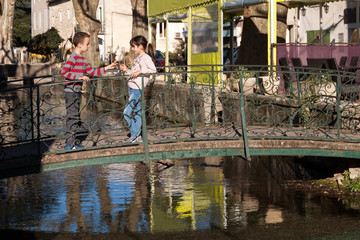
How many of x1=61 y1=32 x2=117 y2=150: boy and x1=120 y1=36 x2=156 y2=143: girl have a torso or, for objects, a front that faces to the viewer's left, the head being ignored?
1

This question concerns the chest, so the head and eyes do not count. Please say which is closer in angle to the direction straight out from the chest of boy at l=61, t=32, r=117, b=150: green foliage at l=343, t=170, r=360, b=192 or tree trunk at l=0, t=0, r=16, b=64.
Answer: the green foliage

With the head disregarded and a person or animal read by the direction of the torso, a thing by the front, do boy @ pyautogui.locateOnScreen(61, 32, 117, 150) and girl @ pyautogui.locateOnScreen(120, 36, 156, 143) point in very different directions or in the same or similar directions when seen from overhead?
very different directions

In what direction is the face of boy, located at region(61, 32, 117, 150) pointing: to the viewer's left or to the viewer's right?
to the viewer's right

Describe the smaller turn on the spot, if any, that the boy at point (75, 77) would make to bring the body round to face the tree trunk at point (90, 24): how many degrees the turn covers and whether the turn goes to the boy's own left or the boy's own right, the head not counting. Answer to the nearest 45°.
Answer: approximately 90° to the boy's own left

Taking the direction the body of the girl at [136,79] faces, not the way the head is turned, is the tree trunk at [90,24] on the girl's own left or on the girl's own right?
on the girl's own right

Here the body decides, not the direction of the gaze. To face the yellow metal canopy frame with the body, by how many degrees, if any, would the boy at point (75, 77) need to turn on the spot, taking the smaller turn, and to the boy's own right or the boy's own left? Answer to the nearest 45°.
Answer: approximately 90° to the boy's own left

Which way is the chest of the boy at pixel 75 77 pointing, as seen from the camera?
to the viewer's right

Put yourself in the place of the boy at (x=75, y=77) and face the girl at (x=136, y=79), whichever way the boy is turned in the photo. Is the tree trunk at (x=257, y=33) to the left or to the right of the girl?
left

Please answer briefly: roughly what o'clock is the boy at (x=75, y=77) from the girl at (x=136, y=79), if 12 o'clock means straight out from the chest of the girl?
The boy is roughly at 11 o'clock from the girl.

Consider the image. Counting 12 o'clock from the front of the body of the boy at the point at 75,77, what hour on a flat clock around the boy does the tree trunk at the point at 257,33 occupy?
The tree trunk is roughly at 10 o'clock from the boy.

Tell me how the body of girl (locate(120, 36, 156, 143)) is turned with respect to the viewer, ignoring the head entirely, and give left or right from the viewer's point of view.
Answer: facing to the left of the viewer
